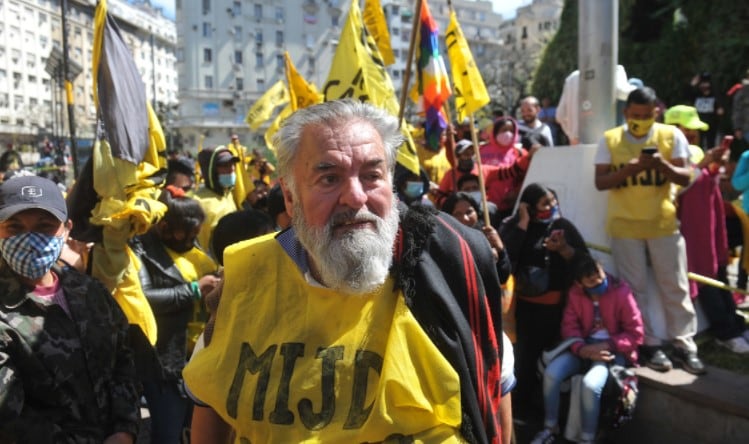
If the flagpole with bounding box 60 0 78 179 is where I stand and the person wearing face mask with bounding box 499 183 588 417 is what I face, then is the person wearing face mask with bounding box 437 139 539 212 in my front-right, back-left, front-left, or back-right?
front-left

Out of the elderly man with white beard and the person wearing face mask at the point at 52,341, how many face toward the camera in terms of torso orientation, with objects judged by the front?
2

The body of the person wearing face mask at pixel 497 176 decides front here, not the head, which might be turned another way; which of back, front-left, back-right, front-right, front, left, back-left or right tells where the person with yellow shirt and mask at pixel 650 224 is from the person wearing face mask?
front

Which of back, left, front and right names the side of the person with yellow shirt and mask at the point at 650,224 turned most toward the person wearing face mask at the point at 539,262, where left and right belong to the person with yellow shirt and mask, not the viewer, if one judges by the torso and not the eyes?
right

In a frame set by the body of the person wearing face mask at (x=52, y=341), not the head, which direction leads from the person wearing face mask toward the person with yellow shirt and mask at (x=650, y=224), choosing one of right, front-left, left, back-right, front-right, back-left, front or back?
left

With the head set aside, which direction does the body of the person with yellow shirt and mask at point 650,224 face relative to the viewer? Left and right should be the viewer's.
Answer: facing the viewer

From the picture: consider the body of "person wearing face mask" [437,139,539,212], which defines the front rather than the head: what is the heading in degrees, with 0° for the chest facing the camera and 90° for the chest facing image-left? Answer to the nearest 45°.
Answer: approximately 315°

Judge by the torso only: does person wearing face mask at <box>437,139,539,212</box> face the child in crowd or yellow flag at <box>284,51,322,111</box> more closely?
the child in crowd

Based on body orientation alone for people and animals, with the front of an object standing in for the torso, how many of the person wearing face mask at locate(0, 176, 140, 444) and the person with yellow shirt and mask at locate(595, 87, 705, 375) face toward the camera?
2

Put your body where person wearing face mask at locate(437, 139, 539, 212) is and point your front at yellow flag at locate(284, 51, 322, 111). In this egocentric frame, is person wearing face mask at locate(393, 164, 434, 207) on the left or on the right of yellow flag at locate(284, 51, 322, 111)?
left

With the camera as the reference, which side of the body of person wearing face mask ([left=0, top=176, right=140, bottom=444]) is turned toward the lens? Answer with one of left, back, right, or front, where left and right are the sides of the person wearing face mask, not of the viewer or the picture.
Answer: front

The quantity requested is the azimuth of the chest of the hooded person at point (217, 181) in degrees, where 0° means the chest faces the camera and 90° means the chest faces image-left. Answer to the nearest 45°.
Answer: approximately 315°

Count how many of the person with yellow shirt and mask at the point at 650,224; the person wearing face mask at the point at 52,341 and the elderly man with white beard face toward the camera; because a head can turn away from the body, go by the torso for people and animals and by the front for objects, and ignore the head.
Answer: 3

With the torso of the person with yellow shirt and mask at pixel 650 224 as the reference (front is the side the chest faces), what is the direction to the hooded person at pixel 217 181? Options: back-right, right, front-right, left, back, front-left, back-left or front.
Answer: right
